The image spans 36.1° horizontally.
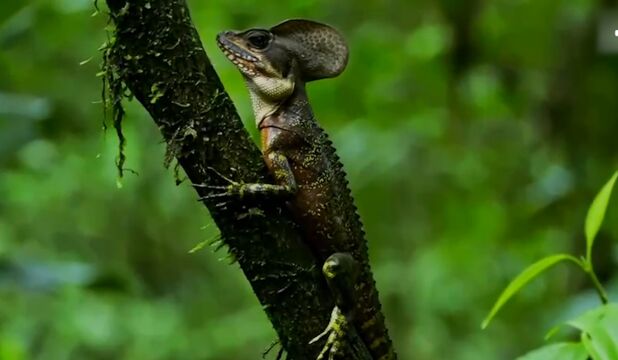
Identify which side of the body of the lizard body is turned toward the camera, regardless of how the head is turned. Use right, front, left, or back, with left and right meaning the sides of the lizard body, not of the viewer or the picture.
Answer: left
